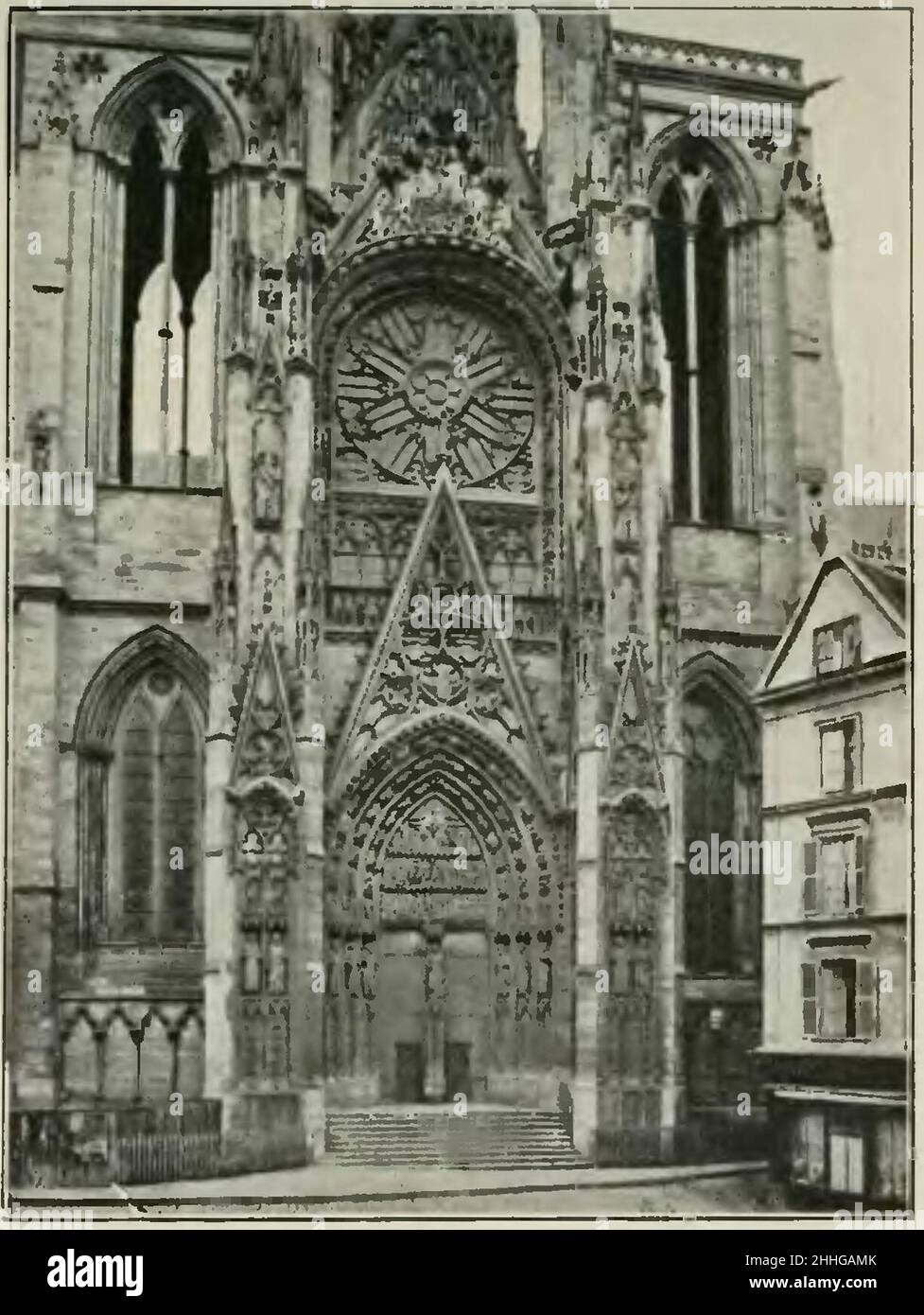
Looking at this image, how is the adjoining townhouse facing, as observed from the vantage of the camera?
facing the viewer and to the left of the viewer
